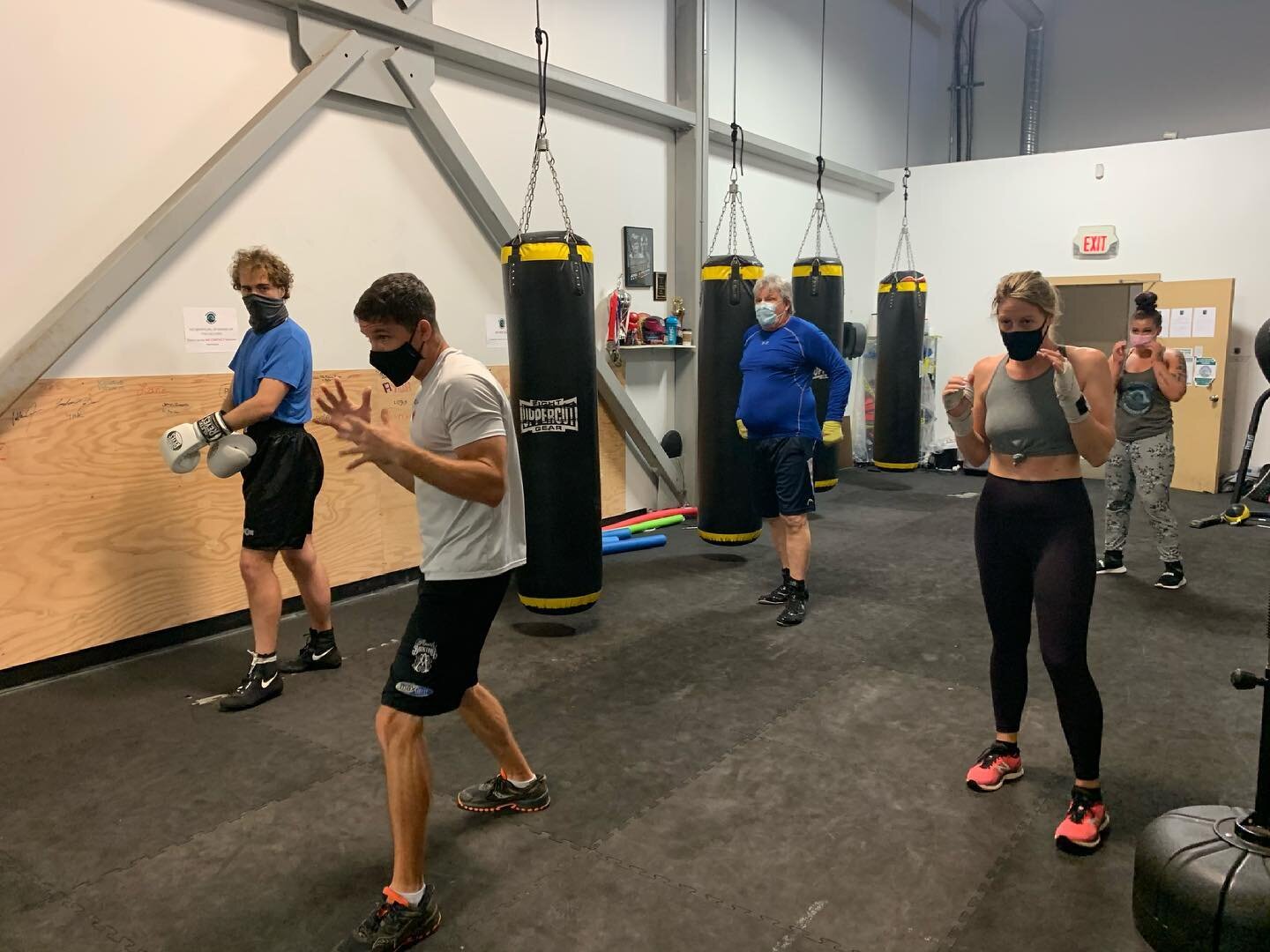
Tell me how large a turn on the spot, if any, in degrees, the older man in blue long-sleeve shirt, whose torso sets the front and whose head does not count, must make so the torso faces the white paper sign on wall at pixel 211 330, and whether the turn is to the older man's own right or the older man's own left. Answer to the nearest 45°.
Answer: approximately 45° to the older man's own right

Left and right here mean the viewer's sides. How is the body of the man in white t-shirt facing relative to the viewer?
facing to the left of the viewer

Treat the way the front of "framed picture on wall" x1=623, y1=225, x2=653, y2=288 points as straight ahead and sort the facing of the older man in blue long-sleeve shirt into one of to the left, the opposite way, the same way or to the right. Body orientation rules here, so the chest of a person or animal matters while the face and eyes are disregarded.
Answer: to the right

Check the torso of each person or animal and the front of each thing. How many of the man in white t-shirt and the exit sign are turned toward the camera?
1

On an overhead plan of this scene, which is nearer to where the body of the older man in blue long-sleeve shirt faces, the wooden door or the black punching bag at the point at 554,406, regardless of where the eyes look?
the black punching bag

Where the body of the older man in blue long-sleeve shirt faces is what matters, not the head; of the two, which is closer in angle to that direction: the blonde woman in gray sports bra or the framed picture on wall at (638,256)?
the blonde woman in gray sports bra

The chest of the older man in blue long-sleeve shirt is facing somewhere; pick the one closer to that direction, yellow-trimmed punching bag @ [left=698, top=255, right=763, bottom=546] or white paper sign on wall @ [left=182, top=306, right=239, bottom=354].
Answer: the white paper sign on wall

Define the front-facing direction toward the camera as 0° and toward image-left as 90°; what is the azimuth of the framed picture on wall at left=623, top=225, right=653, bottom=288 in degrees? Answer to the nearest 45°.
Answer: approximately 315°

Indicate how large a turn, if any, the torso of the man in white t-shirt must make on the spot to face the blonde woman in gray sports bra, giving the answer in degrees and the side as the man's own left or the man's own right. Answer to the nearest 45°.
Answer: approximately 180°

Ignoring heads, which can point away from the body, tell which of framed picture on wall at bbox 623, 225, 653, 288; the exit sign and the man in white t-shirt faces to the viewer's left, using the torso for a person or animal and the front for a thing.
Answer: the man in white t-shirt

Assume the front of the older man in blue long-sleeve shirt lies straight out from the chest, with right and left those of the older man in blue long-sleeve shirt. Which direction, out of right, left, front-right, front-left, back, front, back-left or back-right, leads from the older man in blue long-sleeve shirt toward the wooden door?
back

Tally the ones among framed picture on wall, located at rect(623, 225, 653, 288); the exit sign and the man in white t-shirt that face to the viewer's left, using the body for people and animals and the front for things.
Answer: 1
